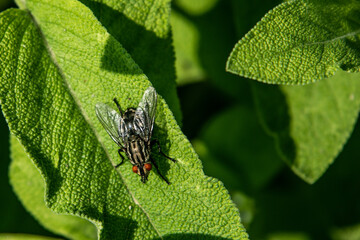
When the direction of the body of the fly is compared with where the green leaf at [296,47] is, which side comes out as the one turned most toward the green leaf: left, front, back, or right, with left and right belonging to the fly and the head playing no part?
left

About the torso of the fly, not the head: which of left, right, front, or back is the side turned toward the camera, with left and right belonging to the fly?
front

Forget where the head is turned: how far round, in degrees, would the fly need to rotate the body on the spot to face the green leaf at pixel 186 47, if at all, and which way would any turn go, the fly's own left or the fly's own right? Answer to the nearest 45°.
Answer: approximately 180°

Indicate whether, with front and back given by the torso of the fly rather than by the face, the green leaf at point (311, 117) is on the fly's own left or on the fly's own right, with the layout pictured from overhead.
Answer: on the fly's own left

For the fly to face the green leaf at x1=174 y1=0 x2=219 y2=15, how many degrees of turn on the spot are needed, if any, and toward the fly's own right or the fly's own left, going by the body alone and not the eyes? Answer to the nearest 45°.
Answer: approximately 180°
